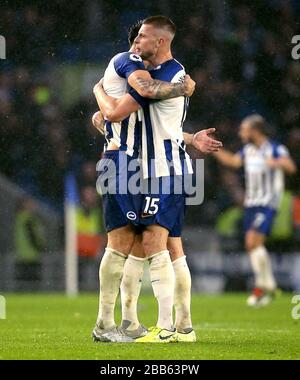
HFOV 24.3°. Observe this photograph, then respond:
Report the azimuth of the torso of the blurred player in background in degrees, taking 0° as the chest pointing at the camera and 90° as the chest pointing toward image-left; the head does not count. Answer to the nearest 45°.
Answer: approximately 45°
